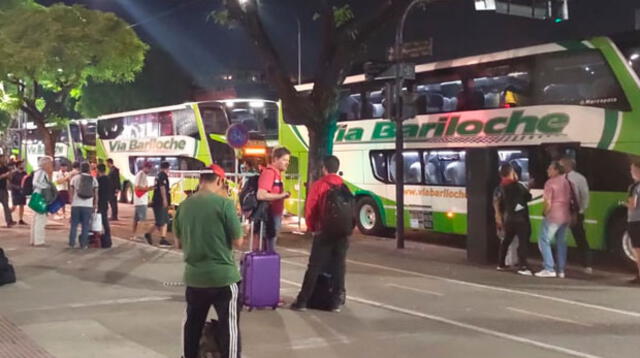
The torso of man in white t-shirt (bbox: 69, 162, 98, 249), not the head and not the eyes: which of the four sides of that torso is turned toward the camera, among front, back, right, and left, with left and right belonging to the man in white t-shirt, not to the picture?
back

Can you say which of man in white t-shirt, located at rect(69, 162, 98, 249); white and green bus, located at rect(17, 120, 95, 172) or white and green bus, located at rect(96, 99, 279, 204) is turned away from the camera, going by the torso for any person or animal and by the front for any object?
the man in white t-shirt

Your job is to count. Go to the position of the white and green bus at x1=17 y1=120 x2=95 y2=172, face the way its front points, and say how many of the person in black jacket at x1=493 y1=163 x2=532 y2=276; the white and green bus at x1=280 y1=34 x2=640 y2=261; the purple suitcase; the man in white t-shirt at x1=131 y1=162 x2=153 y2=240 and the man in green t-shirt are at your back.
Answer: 0

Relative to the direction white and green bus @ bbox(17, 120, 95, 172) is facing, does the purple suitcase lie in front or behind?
in front

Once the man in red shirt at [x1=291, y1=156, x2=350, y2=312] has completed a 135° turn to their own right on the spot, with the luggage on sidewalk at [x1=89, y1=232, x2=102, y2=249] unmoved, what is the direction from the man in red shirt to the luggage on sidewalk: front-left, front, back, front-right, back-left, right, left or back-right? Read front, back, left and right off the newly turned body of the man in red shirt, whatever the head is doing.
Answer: back-left

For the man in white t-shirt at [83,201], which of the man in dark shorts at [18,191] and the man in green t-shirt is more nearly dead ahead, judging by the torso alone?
the man in dark shorts

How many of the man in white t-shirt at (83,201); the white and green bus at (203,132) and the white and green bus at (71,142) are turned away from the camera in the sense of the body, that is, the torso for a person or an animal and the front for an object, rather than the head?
1

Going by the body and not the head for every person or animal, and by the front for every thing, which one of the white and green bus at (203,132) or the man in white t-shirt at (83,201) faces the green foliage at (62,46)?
the man in white t-shirt

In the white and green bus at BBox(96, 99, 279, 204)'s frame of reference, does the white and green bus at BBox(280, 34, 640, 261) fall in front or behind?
in front

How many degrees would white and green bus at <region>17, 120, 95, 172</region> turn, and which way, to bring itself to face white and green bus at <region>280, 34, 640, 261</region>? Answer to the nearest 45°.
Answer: approximately 45° to its right

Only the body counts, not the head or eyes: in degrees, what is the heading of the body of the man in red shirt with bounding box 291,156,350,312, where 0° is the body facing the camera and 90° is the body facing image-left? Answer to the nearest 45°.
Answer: approximately 135°

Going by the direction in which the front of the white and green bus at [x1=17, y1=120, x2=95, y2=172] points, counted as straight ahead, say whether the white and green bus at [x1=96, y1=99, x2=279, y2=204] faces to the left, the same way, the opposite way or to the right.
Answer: the same way
